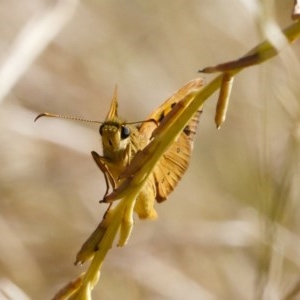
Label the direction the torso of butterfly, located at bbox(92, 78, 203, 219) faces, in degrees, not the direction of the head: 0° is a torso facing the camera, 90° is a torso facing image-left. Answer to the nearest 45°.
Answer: approximately 45°
